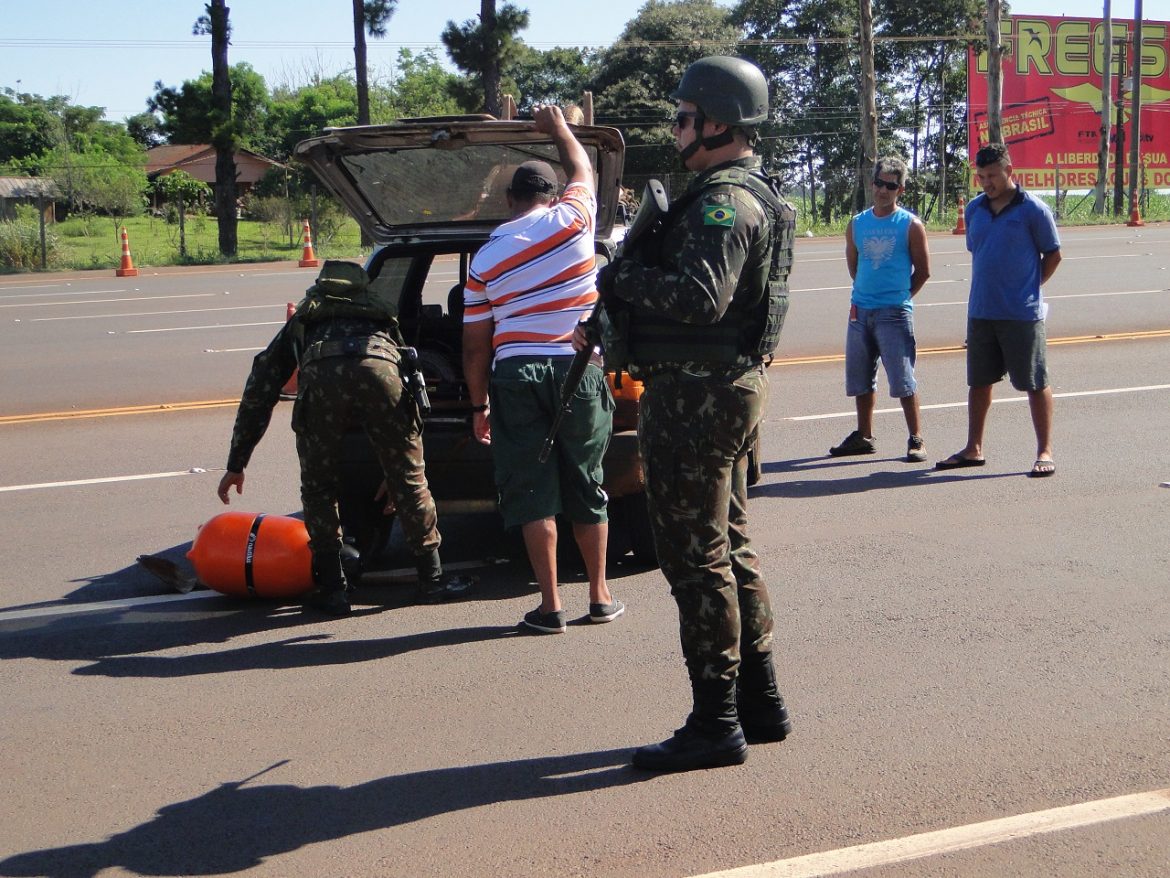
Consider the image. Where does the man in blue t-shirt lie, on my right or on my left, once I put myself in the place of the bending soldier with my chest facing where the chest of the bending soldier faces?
on my right

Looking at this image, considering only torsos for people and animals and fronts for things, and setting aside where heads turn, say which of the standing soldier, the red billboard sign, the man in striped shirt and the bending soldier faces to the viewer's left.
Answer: the standing soldier

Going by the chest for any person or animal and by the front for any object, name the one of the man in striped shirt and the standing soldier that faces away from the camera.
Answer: the man in striped shirt

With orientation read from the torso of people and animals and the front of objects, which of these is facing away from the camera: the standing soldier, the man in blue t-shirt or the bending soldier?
the bending soldier

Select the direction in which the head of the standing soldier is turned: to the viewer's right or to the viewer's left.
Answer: to the viewer's left

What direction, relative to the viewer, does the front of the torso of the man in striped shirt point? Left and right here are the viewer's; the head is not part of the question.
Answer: facing away from the viewer

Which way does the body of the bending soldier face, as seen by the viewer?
away from the camera

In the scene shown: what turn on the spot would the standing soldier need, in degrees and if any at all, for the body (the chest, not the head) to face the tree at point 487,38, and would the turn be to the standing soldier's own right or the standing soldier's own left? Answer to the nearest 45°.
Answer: approximately 90° to the standing soldier's own right

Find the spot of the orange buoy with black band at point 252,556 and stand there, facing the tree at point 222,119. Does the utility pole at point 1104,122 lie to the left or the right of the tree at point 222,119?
right

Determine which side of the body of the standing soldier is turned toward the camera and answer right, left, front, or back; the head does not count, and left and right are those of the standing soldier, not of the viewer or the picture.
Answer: left
